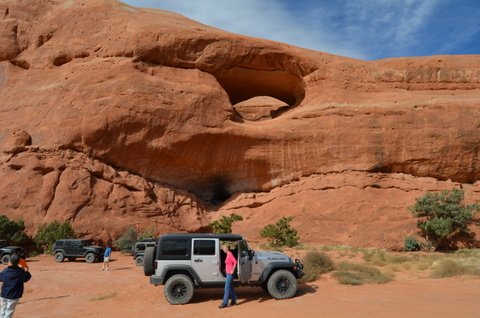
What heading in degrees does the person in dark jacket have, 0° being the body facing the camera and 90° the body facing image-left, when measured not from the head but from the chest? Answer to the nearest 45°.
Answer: approximately 180°

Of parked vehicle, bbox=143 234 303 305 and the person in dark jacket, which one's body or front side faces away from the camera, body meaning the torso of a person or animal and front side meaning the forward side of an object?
the person in dark jacket

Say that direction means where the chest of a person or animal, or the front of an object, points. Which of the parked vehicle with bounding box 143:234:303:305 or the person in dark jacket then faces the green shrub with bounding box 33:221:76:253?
the person in dark jacket

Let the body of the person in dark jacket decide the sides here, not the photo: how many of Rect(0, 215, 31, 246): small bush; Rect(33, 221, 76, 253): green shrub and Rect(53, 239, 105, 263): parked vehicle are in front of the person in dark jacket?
3

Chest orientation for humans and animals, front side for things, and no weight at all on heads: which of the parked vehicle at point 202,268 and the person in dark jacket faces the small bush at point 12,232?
the person in dark jacket

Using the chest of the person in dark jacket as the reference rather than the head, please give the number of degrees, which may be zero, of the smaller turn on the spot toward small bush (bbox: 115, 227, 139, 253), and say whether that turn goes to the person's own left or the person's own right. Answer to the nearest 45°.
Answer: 0° — they already face it

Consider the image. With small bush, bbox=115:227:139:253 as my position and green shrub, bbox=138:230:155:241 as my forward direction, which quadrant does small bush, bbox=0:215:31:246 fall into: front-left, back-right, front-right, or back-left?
back-left

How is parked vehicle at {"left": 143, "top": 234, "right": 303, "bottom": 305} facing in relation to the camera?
to the viewer's right

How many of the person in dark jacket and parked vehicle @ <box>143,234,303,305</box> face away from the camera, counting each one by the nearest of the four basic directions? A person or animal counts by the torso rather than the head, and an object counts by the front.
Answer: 1

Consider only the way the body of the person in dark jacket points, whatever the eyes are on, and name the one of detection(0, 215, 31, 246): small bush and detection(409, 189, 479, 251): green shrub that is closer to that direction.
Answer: the small bush

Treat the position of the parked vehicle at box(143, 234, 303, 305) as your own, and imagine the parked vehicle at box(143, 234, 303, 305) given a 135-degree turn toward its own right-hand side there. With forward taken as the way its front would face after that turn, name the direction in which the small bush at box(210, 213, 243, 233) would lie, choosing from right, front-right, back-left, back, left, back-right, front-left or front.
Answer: back-right

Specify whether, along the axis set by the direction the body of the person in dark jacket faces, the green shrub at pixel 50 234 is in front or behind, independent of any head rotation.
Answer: in front
